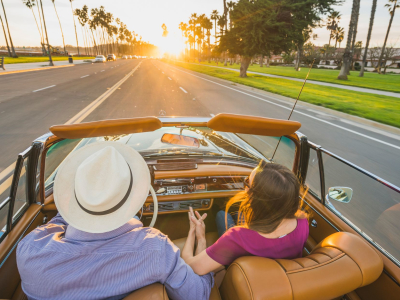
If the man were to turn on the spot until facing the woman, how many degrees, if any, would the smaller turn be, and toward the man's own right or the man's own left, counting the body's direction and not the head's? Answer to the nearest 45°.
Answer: approximately 90° to the man's own right

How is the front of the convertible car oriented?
away from the camera

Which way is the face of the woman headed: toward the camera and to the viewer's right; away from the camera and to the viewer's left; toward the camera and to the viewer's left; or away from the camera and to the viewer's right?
away from the camera and to the viewer's left

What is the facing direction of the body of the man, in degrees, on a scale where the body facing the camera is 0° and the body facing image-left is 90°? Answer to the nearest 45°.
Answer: approximately 180°
